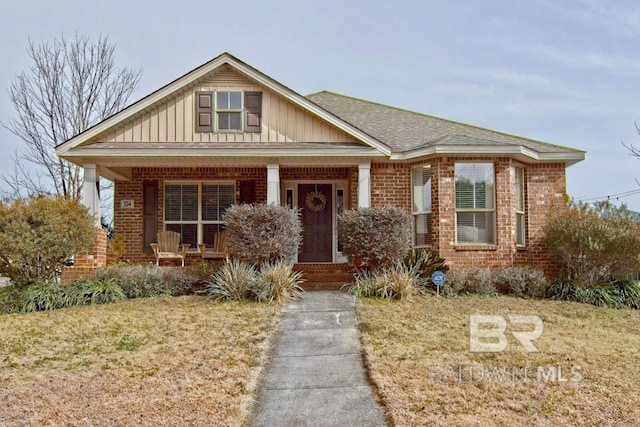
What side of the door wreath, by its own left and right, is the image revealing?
front

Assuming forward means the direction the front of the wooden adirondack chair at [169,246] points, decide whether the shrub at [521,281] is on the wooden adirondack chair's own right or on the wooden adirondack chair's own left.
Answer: on the wooden adirondack chair's own left

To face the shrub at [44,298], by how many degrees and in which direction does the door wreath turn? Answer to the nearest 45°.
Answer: approximately 45° to its right

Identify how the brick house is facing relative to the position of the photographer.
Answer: facing the viewer

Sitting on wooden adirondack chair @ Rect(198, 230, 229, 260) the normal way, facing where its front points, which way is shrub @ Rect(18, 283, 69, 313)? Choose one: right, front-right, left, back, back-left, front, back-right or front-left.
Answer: front

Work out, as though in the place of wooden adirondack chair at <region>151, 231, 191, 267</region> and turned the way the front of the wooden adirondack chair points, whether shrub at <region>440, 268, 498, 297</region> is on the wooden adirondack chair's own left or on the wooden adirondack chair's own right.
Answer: on the wooden adirondack chair's own left

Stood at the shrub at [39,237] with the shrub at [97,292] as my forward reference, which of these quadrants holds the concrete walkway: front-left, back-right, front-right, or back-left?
front-right

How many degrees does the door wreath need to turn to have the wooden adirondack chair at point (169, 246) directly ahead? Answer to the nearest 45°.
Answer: approximately 90° to its right

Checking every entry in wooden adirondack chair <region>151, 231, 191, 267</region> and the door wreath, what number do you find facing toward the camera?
2

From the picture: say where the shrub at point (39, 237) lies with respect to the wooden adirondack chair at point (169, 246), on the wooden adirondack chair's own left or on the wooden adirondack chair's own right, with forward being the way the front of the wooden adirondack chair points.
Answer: on the wooden adirondack chair's own right

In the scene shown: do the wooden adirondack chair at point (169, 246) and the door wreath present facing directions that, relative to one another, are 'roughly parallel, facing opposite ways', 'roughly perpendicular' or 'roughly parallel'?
roughly parallel

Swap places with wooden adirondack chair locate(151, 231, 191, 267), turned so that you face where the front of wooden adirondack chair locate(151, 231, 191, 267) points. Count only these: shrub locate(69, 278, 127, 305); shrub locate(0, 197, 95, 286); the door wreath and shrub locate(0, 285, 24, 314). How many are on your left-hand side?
1

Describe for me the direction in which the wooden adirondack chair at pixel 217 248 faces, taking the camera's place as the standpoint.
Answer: facing the viewer and to the left of the viewer
